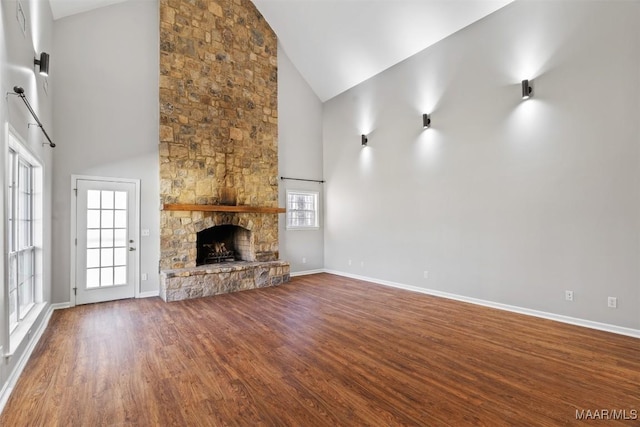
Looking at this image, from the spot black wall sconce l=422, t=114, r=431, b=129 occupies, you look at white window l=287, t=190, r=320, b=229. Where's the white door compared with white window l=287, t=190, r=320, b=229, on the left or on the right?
left

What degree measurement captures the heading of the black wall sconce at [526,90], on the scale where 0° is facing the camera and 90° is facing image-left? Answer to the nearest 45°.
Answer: approximately 45°

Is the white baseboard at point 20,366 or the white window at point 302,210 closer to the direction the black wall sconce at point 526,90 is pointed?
the white baseboard

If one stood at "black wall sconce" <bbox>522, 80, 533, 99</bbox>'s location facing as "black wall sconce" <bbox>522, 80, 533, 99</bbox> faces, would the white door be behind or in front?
in front

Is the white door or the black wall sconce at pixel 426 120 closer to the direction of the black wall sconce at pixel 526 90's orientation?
the white door

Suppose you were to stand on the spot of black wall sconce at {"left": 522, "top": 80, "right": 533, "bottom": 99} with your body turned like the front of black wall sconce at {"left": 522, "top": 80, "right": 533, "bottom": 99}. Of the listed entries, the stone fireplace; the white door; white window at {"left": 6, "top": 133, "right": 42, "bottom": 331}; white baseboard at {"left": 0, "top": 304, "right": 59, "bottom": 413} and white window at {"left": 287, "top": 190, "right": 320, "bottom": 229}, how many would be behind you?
0

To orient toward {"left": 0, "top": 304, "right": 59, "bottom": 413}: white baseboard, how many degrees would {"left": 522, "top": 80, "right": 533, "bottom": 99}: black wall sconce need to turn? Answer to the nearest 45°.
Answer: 0° — it already faces it

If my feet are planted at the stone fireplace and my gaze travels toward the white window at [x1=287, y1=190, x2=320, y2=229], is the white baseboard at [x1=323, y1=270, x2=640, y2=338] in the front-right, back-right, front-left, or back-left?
front-right

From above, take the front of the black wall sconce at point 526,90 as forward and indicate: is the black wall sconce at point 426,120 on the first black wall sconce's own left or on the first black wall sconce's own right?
on the first black wall sconce's own right

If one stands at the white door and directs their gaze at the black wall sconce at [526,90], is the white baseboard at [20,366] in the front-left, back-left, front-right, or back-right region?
front-right
